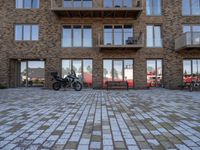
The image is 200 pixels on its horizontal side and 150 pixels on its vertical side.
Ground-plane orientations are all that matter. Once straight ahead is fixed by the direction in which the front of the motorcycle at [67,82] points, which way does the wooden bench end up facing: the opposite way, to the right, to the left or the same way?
to the right

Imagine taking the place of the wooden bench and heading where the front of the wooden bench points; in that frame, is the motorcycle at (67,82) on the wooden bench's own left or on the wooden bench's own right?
on the wooden bench's own right

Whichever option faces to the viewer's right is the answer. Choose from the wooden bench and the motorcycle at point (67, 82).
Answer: the motorcycle

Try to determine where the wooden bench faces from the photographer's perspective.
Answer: facing the viewer

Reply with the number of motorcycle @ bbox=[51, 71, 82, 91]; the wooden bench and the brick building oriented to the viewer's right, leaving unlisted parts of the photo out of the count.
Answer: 1

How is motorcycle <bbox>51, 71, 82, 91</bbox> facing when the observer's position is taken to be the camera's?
facing to the right of the viewer
